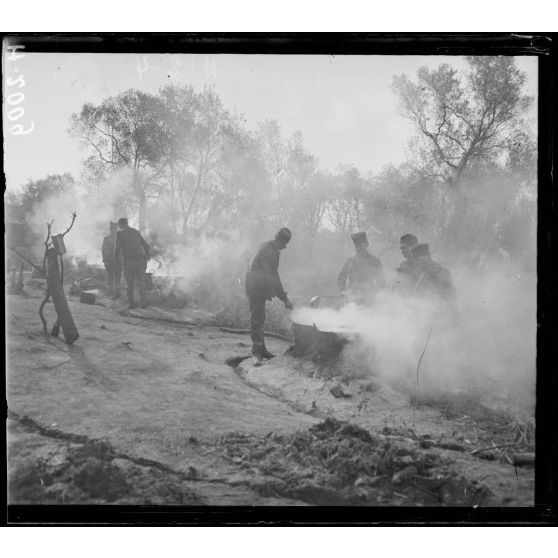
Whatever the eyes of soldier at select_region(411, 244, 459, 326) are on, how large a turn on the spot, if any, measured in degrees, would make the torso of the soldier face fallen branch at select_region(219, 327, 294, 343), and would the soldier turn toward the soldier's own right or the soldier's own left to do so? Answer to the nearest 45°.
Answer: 0° — they already face it

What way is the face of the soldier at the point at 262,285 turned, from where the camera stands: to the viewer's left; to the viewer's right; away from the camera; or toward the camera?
to the viewer's right

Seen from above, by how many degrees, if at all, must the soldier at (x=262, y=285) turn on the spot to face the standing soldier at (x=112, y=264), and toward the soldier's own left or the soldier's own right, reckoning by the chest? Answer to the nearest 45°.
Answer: approximately 180°

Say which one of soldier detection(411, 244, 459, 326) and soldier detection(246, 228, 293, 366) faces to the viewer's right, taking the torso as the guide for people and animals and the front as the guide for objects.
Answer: soldier detection(246, 228, 293, 366)

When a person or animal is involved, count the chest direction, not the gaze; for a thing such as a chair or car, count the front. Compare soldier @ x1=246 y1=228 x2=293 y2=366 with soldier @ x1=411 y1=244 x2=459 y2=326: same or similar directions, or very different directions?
very different directions

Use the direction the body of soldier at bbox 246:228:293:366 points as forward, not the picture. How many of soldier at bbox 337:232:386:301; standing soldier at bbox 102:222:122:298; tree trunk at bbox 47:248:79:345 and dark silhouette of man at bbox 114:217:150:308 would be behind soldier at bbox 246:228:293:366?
3

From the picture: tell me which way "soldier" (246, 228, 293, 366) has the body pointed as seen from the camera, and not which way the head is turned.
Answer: to the viewer's right

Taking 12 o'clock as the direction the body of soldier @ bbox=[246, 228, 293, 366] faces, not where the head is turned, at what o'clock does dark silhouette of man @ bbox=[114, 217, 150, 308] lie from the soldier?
The dark silhouette of man is roughly at 8 o'clock from the soldier.

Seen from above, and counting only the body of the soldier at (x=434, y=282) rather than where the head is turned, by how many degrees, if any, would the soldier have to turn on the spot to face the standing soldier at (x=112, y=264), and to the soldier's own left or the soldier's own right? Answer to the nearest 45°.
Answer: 0° — they already face them

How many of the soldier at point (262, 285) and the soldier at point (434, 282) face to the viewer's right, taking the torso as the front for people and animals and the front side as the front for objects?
1

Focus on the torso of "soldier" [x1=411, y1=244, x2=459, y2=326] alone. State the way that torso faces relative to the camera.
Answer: to the viewer's left
